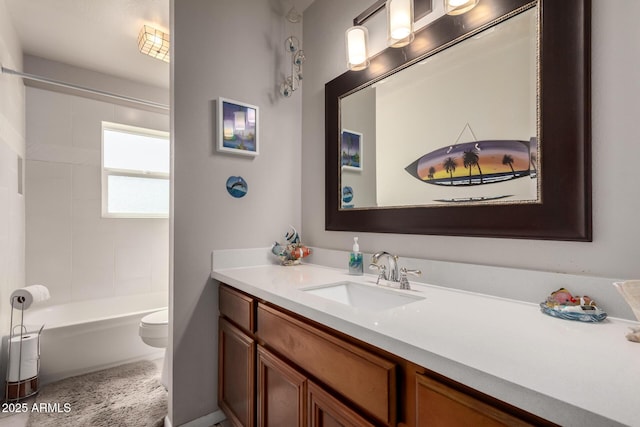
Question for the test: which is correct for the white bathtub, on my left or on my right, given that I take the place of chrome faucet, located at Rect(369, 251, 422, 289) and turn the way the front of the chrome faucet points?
on my right

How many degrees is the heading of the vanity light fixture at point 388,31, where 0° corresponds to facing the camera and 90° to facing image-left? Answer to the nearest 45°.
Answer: approximately 45°

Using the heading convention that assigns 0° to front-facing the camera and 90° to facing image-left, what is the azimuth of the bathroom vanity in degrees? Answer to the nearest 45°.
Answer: approximately 45°

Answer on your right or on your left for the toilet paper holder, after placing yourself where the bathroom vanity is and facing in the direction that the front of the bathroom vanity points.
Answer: on your right

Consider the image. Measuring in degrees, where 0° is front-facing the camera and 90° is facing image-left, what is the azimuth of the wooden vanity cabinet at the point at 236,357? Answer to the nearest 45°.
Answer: approximately 45°

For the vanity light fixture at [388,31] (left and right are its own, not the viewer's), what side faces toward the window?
right

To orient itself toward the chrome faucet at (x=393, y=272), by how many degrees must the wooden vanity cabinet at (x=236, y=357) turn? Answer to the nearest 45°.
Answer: approximately 90° to its left
